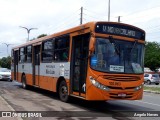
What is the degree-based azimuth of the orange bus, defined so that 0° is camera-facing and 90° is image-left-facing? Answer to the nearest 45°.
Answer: approximately 315°
